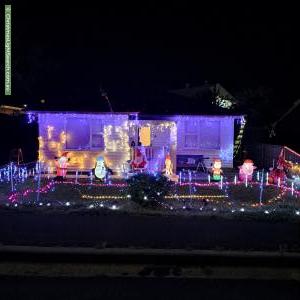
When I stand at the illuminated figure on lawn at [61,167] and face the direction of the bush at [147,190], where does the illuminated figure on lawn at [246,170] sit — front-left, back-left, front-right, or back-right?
front-left

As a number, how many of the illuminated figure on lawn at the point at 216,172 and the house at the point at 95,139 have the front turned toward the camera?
2

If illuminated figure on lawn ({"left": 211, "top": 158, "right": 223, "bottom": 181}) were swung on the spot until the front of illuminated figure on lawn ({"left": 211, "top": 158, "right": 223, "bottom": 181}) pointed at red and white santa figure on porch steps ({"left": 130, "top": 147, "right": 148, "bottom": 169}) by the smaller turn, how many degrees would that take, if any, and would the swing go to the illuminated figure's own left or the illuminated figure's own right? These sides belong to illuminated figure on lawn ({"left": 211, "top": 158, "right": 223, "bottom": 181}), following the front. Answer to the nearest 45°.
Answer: approximately 90° to the illuminated figure's own right

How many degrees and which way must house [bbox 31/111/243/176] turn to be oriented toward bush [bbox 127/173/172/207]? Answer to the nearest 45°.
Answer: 0° — it already faces it

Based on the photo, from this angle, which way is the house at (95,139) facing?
toward the camera

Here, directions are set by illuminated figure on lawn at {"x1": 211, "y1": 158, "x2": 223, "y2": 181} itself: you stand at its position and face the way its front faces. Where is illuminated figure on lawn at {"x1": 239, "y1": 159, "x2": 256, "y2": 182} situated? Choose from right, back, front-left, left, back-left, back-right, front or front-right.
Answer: left

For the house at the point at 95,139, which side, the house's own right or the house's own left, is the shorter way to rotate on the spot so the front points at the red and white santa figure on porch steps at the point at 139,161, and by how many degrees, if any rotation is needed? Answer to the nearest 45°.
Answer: approximately 45° to the house's own left

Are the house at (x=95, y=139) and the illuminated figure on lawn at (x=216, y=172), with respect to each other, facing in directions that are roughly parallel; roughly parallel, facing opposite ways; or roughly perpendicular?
roughly parallel

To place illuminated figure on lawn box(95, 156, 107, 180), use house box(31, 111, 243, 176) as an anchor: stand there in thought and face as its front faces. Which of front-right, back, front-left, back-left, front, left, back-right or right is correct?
front

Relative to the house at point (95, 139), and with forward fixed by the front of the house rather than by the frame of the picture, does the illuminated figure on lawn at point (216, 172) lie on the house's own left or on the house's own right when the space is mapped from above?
on the house's own left

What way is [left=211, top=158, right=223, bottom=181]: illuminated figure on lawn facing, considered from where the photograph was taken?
facing the viewer

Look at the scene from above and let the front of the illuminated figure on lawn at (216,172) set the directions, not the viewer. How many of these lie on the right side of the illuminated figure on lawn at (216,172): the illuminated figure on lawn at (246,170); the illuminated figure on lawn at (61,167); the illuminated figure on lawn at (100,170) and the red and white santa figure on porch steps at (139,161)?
3

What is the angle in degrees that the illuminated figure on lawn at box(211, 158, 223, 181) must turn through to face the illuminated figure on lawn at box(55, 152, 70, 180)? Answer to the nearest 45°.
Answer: approximately 90° to its right

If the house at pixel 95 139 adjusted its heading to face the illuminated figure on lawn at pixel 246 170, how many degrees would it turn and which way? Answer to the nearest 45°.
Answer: approximately 45° to its left
